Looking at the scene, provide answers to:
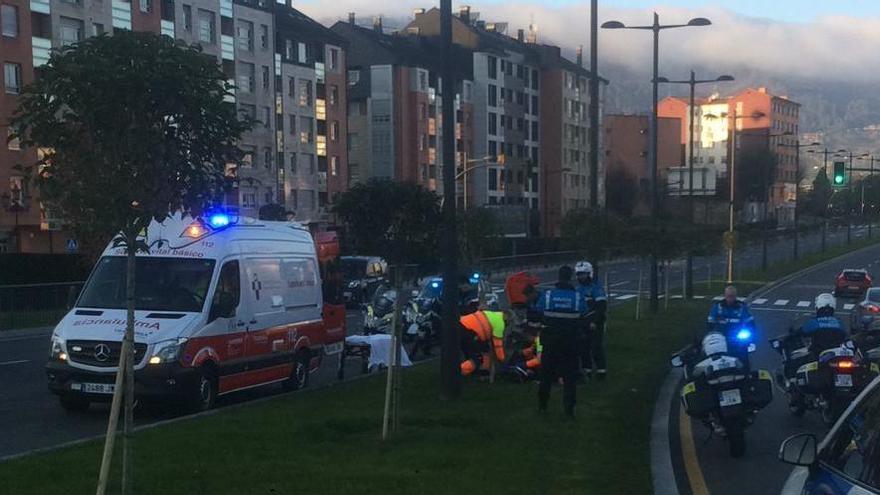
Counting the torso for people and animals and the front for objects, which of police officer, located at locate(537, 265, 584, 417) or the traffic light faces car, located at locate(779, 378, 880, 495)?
the traffic light

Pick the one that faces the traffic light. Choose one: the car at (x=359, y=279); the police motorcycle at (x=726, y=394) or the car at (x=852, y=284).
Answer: the police motorcycle

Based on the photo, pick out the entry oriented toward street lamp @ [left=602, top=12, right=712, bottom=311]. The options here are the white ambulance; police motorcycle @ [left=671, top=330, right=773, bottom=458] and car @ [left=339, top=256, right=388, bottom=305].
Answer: the police motorcycle

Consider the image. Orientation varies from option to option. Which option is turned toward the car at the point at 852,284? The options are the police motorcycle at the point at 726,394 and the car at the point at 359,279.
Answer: the police motorcycle

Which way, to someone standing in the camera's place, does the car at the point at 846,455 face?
facing away from the viewer and to the left of the viewer

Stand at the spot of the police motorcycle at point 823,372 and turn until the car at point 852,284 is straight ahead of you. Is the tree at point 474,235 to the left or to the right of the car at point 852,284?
left

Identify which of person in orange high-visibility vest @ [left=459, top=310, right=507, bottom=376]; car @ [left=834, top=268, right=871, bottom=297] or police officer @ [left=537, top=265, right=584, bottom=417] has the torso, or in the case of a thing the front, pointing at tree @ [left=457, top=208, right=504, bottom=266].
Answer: the police officer

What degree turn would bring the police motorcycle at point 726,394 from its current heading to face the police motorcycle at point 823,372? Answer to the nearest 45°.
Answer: approximately 45° to its right
